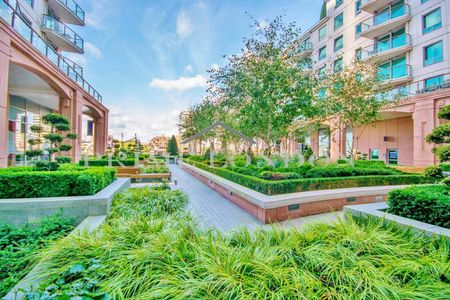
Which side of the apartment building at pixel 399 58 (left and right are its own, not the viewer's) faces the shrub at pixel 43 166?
front

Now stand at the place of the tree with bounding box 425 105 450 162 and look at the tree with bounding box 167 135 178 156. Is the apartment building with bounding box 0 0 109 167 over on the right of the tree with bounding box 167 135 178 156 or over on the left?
left

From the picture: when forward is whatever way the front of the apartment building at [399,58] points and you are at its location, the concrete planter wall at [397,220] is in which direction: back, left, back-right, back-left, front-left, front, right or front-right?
front-left

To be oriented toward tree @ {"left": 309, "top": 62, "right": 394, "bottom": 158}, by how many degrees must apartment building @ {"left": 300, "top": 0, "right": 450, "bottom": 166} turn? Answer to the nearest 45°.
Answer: approximately 45° to its left

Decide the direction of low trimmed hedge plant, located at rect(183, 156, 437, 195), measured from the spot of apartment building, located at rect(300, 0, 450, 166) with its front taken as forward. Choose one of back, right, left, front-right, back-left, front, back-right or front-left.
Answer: front-left

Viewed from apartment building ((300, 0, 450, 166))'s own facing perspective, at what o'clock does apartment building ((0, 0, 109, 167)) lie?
apartment building ((0, 0, 109, 167)) is roughly at 12 o'clock from apartment building ((300, 0, 450, 166)).

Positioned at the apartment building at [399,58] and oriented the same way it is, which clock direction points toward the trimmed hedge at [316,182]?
The trimmed hedge is roughly at 11 o'clock from the apartment building.

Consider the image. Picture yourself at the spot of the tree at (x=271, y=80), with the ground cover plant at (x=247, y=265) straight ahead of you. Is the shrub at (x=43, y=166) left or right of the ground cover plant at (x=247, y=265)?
right

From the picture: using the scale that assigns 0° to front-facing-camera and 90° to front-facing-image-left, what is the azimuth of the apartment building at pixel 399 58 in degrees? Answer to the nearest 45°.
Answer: approximately 45°

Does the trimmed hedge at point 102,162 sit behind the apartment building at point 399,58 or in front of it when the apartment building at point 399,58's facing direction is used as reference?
in front

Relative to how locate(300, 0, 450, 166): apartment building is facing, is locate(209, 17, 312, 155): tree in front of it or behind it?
in front
